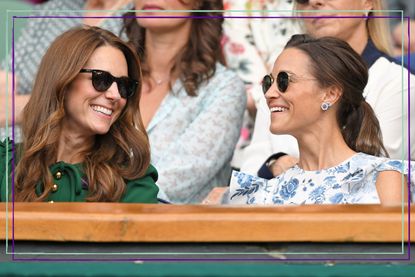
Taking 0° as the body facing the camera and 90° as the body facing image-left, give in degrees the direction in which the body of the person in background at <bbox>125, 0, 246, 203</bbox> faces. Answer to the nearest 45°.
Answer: approximately 45°

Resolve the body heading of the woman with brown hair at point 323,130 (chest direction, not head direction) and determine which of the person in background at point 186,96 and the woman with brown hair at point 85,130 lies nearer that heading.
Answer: the woman with brown hair

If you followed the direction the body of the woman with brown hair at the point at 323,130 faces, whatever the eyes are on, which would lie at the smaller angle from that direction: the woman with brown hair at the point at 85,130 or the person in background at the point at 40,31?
the woman with brown hair

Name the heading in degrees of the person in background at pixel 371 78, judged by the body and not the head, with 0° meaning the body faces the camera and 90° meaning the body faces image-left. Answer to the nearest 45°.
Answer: approximately 45°

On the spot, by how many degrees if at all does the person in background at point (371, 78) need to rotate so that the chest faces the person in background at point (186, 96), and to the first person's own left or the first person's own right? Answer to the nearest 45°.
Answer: approximately 45° to the first person's own right
